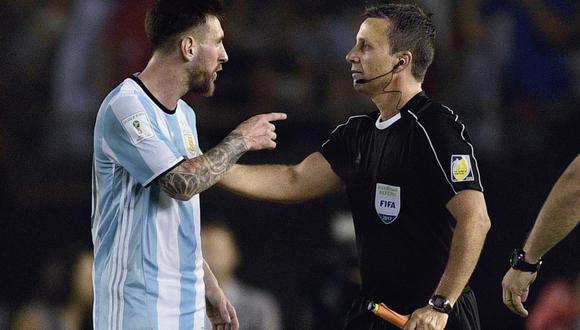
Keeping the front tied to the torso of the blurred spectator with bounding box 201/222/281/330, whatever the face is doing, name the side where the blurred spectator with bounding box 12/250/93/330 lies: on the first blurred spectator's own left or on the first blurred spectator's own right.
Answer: on the first blurred spectator's own right

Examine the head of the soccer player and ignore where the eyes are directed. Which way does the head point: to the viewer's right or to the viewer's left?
to the viewer's right

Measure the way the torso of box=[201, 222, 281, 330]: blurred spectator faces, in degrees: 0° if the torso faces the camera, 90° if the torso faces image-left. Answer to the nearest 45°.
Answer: approximately 0°

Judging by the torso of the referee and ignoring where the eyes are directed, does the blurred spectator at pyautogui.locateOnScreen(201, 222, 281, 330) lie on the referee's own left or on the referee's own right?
on the referee's own right

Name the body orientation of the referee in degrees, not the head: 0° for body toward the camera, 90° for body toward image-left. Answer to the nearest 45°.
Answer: approximately 45°

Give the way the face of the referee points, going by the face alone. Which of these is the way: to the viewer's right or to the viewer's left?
to the viewer's left

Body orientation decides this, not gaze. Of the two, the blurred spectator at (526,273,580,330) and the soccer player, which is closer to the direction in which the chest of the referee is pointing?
the soccer player

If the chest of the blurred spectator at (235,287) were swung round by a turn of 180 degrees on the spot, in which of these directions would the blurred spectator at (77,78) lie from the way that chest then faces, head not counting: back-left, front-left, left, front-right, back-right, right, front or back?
front-left
